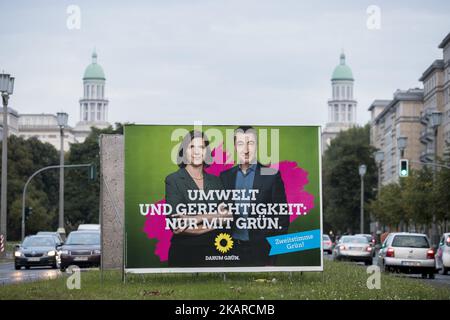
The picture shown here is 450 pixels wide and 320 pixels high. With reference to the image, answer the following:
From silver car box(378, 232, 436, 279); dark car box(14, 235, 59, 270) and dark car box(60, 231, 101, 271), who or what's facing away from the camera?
the silver car

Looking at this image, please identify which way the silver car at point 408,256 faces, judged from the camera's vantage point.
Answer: facing away from the viewer

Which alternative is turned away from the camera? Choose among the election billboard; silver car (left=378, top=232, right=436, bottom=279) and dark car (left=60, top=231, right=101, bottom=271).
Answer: the silver car

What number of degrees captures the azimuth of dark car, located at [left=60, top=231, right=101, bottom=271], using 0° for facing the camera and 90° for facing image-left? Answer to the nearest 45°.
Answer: approximately 0°

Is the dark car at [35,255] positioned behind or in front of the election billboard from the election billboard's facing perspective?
behind

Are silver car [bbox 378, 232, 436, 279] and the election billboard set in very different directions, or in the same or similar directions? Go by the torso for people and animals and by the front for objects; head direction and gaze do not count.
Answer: very different directions

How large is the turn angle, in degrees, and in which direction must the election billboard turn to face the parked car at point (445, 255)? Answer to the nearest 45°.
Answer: approximately 135° to its left

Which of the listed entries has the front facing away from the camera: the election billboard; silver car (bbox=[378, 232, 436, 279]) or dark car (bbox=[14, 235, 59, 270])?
the silver car

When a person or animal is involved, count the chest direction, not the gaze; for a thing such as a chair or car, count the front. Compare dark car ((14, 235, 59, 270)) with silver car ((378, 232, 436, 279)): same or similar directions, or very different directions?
very different directions

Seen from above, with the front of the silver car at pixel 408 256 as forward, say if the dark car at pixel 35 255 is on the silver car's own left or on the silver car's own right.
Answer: on the silver car's own left
